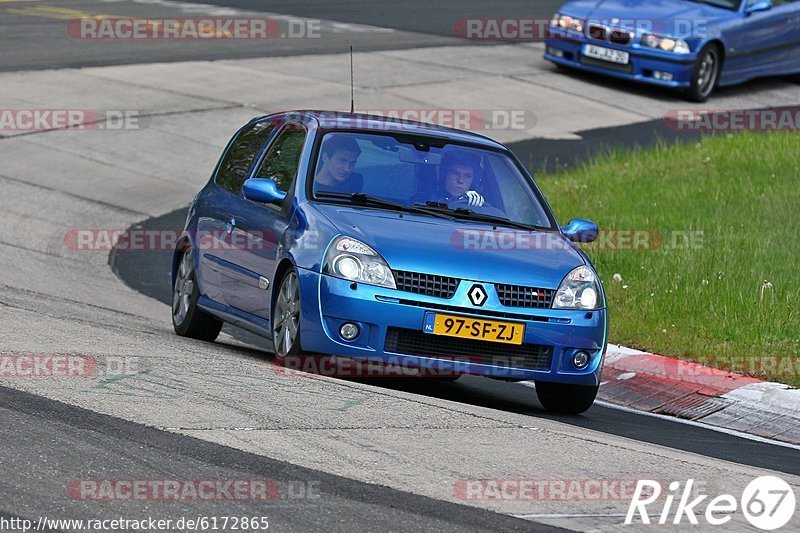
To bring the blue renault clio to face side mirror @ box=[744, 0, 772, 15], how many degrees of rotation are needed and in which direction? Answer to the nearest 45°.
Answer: approximately 135° to its left

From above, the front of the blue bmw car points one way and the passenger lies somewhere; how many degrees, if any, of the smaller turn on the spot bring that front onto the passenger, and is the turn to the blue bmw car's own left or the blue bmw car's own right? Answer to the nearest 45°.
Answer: approximately 45° to the blue bmw car's own left

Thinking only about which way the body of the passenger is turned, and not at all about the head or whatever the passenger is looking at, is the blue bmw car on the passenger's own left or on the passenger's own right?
on the passenger's own left

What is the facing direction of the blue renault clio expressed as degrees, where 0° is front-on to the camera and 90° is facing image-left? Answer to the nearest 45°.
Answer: approximately 315°

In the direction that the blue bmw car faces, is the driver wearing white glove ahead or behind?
ahead

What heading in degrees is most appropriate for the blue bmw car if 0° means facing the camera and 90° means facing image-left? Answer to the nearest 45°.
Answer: approximately 45°
